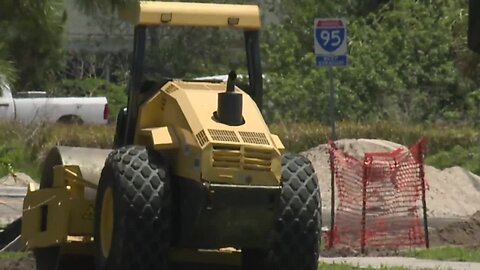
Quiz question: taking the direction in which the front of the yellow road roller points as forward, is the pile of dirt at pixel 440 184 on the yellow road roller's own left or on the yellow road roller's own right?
on the yellow road roller's own right

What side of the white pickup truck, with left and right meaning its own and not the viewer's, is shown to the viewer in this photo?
left

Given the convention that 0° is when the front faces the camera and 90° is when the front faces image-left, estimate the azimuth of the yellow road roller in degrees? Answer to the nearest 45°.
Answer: approximately 135°

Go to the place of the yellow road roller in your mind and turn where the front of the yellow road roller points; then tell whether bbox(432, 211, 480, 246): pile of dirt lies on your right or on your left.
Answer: on your right

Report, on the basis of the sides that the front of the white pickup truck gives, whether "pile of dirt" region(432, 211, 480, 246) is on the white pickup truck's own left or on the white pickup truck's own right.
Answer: on the white pickup truck's own left
